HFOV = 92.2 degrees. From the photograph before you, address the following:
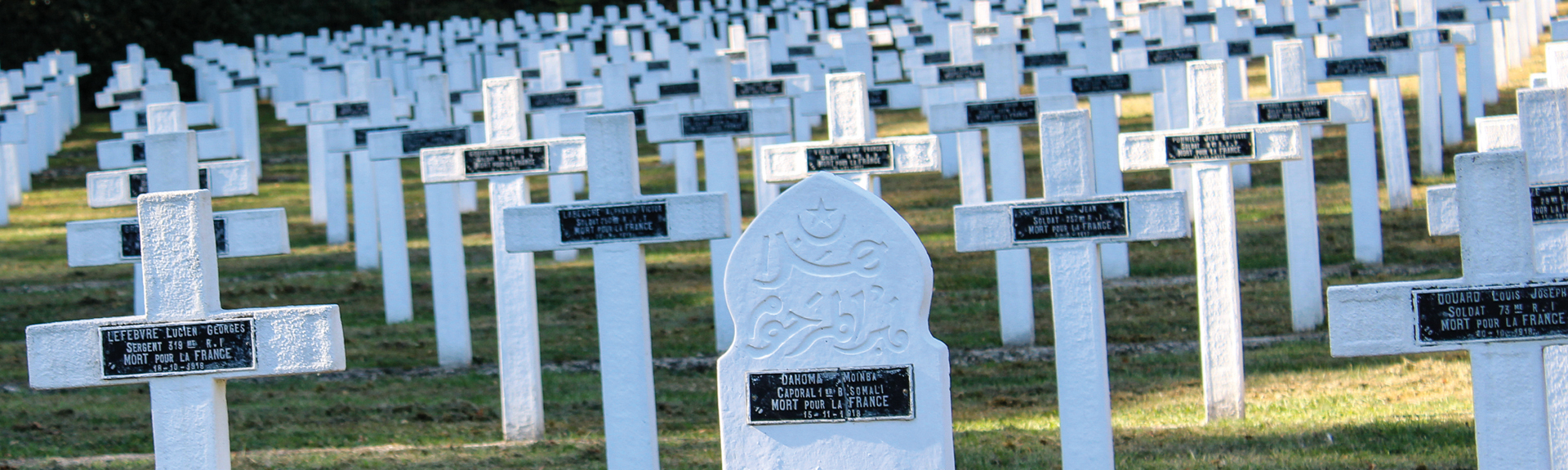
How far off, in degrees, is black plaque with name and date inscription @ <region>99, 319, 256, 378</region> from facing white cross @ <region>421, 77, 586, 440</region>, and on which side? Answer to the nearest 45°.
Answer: approximately 135° to its left

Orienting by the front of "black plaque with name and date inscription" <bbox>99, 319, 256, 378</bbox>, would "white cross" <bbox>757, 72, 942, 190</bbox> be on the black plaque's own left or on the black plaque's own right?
on the black plaque's own left

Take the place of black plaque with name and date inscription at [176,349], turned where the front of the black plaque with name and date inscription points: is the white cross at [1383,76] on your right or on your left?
on your left

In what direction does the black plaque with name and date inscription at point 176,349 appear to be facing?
toward the camera

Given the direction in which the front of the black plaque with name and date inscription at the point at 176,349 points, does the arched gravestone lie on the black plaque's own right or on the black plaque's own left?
on the black plaque's own left

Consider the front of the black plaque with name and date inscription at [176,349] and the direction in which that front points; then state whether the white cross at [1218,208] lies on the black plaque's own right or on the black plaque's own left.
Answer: on the black plaque's own left

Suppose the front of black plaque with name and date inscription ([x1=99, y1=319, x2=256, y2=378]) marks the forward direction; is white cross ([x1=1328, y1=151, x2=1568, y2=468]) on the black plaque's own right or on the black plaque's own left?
on the black plaque's own left

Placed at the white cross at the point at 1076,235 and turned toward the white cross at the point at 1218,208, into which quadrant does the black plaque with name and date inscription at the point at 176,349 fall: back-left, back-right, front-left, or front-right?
back-left

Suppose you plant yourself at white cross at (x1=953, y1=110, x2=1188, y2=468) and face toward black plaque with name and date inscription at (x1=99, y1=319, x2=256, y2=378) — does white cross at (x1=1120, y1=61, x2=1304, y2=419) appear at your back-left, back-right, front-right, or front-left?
back-right
